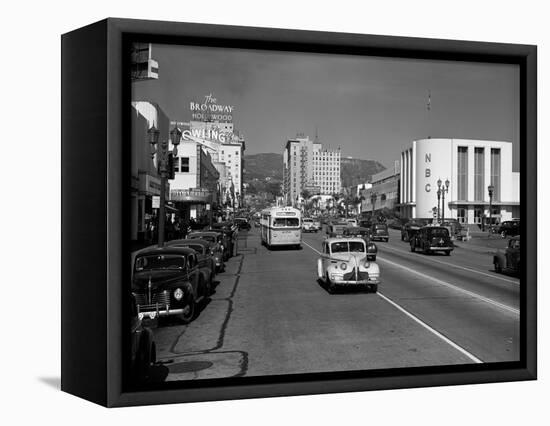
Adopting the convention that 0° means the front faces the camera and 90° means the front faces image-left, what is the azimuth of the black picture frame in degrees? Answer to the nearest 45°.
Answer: approximately 315°
